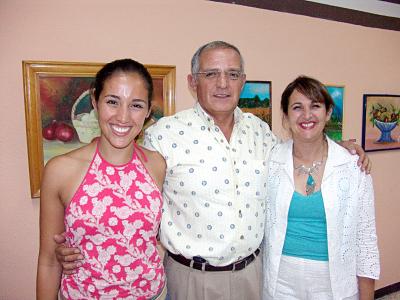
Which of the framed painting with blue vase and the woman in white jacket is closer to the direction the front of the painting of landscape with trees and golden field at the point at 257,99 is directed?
the woman in white jacket

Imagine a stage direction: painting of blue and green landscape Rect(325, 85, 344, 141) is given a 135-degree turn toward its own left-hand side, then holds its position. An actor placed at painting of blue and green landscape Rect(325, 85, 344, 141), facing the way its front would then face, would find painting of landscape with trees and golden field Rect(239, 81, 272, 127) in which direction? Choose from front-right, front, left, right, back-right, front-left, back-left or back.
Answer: back

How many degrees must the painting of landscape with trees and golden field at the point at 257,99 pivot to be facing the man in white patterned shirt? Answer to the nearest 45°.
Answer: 0° — it already faces them

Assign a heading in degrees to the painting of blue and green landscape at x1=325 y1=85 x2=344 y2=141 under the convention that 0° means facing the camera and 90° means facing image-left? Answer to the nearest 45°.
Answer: approximately 0°

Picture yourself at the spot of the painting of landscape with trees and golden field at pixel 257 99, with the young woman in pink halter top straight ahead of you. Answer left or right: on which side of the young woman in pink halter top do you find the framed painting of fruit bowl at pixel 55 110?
right

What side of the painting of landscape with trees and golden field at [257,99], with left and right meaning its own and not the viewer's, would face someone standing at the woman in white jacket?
front

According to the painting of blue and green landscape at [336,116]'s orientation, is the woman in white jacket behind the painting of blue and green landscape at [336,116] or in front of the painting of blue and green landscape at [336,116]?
in front

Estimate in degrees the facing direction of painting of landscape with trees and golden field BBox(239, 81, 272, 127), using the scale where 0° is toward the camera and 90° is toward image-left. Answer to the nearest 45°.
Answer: approximately 0°

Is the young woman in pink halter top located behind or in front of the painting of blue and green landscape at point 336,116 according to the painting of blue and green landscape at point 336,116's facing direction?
in front

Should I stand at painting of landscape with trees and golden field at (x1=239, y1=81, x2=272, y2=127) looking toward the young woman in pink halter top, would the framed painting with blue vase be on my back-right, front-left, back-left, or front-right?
back-left

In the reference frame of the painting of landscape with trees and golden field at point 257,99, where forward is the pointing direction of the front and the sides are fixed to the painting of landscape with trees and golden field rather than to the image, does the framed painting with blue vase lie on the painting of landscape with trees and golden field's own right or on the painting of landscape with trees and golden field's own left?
on the painting of landscape with trees and golden field's own left
